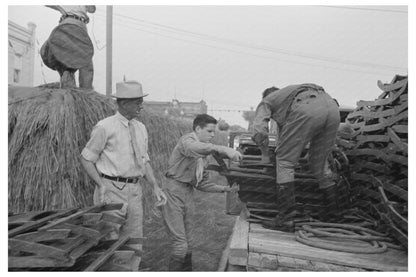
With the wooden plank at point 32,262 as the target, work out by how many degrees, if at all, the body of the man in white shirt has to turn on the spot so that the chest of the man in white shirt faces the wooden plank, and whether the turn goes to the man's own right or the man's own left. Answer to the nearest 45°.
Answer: approximately 45° to the man's own right

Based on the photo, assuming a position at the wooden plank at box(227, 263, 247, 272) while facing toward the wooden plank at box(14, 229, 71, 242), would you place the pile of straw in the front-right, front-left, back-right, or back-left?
front-right

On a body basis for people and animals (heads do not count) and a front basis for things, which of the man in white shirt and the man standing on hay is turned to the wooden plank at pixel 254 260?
the man in white shirt

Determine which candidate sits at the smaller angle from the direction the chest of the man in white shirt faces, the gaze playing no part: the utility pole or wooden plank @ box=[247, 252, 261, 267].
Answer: the wooden plank

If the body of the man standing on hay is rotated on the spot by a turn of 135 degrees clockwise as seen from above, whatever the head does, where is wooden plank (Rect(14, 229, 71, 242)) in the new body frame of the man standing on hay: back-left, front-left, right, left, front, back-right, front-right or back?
front

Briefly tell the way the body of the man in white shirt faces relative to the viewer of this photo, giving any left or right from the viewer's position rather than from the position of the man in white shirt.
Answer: facing the viewer and to the right of the viewer

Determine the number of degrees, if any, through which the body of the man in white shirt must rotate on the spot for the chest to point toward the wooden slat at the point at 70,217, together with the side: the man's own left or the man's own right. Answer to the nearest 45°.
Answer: approximately 90° to the man's own right

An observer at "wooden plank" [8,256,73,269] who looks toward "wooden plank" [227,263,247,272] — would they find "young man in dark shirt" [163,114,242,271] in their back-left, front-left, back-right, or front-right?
front-left

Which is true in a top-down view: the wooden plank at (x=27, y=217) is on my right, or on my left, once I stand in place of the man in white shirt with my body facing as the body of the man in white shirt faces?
on my right

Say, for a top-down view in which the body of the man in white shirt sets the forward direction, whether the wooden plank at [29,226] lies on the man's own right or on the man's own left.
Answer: on the man's own right

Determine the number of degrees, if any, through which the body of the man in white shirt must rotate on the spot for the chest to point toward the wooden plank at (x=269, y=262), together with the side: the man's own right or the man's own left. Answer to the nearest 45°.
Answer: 0° — they already face it

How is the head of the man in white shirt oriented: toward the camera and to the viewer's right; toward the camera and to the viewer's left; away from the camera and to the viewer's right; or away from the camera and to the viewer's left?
toward the camera and to the viewer's right

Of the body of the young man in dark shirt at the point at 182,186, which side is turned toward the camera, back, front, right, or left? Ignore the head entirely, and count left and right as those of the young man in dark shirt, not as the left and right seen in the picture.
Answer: right

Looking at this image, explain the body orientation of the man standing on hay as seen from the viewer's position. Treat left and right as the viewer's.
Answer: facing away from the viewer and to the right of the viewer

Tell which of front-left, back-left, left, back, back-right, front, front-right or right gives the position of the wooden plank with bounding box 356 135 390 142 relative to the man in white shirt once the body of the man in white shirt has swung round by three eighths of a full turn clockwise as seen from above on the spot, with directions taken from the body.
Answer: back
